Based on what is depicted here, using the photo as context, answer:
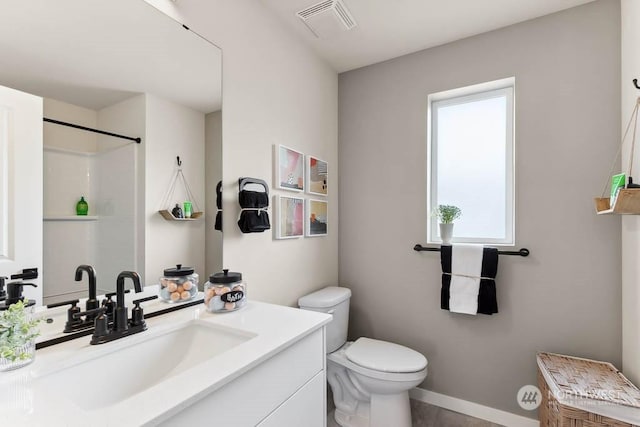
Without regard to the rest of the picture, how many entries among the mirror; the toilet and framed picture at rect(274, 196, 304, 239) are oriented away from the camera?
0

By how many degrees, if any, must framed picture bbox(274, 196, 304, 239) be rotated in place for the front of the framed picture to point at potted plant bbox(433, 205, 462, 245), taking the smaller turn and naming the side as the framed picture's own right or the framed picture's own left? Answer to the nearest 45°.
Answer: approximately 45° to the framed picture's own left

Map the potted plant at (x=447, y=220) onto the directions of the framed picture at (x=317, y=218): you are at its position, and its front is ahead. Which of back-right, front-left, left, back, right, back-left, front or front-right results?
front-left

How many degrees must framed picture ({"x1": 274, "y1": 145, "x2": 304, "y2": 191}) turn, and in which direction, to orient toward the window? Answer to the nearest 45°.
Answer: approximately 45° to its left

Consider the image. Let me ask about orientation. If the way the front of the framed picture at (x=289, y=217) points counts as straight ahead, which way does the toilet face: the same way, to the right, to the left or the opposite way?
the same way

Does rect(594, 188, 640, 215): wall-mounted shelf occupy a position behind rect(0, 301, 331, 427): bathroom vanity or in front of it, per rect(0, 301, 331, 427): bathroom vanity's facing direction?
in front

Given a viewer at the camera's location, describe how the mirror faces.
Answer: facing the viewer and to the right of the viewer

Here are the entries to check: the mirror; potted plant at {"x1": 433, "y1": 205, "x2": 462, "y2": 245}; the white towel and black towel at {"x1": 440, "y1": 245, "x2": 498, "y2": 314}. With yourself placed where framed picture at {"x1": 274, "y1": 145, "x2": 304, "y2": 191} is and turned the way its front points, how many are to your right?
1

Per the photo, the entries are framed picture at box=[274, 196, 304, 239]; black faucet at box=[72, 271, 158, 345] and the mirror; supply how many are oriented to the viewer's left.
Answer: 0

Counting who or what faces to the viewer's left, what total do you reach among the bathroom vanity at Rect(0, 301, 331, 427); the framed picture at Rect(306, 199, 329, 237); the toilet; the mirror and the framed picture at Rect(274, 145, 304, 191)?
0

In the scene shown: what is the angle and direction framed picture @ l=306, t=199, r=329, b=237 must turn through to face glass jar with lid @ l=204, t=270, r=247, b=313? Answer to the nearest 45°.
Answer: approximately 45° to its right

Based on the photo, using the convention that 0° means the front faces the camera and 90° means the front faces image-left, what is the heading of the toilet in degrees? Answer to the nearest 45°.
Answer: approximately 315°

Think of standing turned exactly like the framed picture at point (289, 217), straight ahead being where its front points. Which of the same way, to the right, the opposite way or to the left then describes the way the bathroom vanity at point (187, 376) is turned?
the same way

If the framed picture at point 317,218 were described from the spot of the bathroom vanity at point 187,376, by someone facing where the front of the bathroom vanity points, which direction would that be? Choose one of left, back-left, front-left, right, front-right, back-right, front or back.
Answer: left
